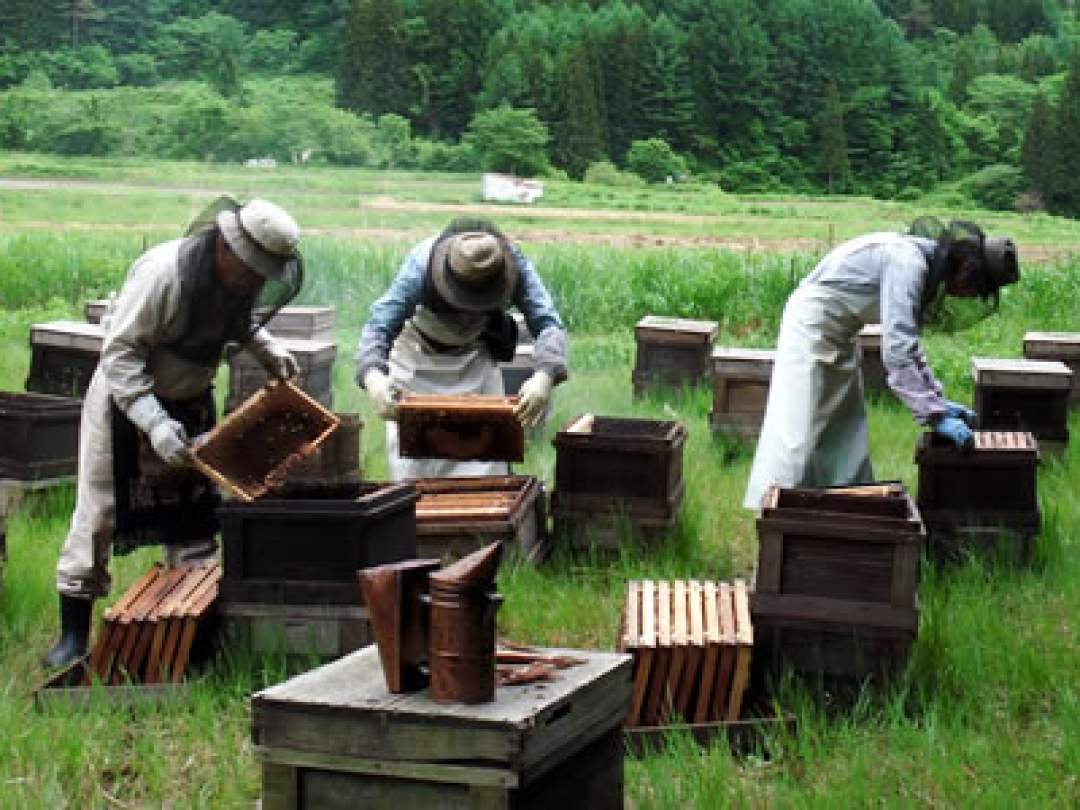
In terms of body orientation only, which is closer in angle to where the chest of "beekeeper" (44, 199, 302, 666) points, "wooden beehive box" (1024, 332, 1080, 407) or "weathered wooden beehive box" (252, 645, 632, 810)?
the weathered wooden beehive box

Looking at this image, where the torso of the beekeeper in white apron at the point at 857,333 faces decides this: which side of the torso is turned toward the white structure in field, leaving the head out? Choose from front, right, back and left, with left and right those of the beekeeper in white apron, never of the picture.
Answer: left

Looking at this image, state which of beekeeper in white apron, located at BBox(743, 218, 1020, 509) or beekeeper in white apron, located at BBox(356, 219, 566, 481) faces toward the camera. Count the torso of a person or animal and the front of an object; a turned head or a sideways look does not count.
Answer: beekeeper in white apron, located at BBox(356, 219, 566, 481)

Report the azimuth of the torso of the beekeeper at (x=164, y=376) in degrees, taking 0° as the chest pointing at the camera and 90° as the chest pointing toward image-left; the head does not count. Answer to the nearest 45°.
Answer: approximately 315°

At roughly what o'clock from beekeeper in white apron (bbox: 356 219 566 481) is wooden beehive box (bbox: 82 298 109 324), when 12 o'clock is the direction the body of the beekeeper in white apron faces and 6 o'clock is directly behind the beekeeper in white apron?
The wooden beehive box is roughly at 5 o'clock from the beekeeper in white apron.

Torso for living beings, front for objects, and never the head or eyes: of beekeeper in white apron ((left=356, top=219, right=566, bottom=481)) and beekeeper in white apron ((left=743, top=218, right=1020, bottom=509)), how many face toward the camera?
1

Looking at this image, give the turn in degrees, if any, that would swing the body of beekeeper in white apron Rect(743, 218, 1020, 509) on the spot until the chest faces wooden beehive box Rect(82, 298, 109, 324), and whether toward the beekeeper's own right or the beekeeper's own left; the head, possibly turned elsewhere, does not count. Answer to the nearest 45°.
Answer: approximately 135° to the beekeeper's own left

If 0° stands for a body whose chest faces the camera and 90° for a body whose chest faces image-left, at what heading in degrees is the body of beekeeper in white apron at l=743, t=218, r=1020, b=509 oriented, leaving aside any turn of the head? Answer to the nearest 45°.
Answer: approximately 270°

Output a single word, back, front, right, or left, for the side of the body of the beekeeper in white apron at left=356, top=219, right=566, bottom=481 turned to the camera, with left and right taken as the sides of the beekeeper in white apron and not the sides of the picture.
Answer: front

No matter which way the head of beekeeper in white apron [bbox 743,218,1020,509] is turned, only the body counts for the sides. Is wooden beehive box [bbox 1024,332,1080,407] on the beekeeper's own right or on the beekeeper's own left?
on the beekeeper's own left

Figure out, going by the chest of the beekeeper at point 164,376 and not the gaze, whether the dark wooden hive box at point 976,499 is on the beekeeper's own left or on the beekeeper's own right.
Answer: on the beekeeper's own left

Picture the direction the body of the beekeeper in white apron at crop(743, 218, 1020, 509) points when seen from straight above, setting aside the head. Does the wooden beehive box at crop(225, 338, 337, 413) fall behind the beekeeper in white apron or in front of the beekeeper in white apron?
behind

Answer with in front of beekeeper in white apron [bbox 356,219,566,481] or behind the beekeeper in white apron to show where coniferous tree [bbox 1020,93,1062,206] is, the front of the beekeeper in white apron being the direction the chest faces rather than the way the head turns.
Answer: behind

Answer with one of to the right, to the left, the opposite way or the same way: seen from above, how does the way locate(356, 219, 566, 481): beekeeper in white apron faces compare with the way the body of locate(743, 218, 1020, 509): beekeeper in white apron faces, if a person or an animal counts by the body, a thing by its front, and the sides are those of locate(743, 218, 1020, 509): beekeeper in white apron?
to the right

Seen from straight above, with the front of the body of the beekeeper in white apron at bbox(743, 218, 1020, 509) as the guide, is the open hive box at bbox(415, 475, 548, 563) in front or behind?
behind

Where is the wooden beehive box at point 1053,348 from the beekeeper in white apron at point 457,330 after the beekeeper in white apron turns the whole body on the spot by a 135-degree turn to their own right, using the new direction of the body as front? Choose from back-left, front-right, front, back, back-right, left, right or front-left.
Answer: right

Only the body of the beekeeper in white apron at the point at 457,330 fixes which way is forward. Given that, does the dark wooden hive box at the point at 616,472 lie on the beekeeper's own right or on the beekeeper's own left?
on the beekeeper's own left
